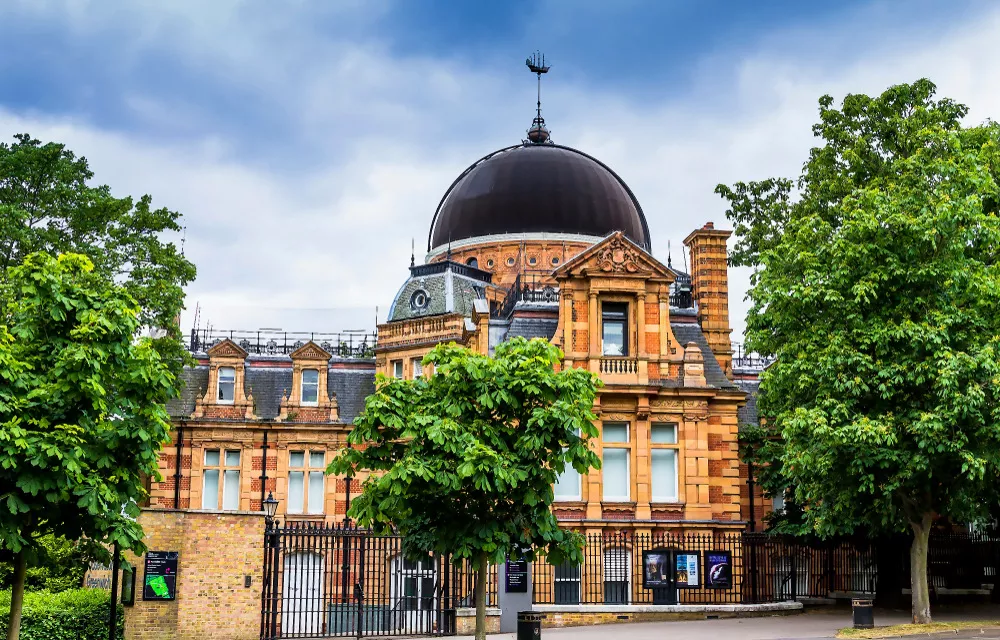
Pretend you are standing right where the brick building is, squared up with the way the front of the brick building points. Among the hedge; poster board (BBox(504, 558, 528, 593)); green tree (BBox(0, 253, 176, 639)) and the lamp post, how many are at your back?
0

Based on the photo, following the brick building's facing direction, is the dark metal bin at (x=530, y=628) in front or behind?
in front

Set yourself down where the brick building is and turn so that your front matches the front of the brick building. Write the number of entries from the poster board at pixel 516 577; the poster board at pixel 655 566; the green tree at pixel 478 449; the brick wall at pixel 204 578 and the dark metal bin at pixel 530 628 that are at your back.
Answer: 0

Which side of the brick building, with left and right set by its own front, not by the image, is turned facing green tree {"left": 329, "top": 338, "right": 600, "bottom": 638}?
front

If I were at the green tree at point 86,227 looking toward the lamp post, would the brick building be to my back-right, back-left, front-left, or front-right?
front-left

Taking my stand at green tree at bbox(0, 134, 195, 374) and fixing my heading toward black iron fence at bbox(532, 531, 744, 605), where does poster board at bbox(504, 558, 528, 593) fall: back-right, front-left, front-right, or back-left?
front-right

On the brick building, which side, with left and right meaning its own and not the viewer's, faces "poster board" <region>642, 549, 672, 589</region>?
front

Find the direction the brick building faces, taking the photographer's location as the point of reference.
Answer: facing the viewer

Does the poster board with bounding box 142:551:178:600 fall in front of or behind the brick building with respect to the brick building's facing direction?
in front

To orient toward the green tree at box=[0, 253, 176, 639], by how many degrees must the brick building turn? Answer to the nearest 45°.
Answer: approximately 45° to its right

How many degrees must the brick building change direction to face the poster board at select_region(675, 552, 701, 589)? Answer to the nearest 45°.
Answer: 0° — it already faces it

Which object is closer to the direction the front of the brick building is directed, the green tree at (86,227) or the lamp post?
the lamp post

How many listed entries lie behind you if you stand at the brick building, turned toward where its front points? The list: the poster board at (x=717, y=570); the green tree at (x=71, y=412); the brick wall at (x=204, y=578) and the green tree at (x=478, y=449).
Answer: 0

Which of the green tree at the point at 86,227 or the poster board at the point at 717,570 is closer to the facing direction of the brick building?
the poster board
